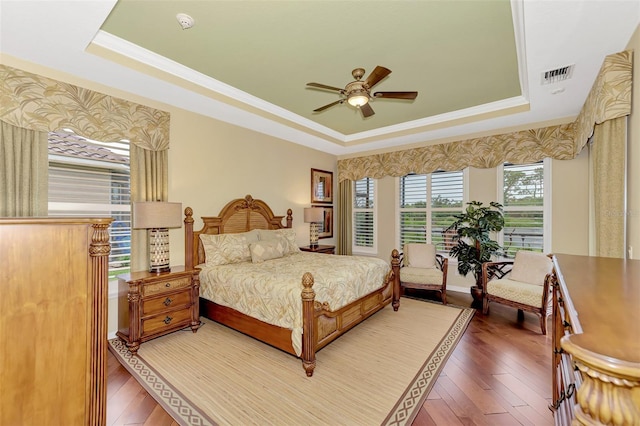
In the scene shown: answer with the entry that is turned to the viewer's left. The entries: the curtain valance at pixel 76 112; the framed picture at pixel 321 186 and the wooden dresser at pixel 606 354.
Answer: the wooden dresser

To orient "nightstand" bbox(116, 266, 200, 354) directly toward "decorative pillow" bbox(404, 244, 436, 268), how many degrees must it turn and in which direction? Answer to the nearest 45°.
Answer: approximately 45° to its left

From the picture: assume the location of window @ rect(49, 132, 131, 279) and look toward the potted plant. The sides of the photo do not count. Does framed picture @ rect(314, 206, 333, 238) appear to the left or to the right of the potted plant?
left

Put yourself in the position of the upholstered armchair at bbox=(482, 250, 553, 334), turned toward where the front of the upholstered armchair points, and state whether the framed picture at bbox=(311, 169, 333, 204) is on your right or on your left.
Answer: on your right

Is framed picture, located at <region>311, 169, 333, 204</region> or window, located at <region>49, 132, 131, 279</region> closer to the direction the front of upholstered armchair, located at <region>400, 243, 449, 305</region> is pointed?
the window

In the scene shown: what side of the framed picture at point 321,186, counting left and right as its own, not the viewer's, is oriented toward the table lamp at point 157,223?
right

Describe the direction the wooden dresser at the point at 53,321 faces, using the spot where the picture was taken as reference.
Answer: facing to the right of the viewer

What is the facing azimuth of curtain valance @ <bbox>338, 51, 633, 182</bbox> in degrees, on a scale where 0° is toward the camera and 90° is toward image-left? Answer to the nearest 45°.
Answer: approximately 45°
